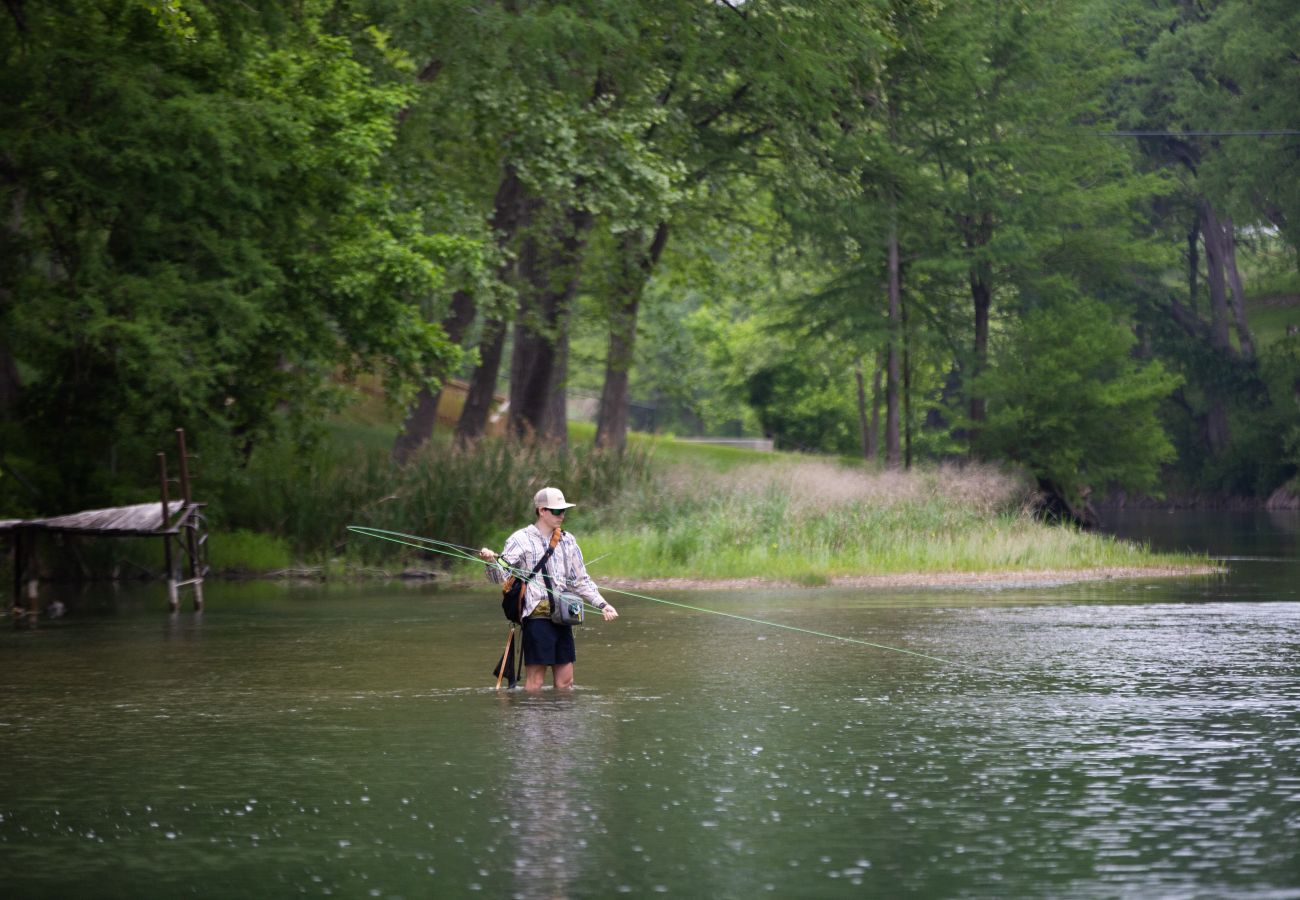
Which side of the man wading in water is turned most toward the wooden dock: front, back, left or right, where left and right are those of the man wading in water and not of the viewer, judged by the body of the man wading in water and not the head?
back

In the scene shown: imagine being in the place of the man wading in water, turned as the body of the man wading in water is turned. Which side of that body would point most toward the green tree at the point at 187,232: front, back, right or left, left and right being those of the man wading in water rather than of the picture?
back

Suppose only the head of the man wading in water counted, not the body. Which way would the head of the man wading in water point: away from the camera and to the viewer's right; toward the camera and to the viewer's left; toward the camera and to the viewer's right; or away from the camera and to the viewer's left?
toward the camera and to the viewer's right

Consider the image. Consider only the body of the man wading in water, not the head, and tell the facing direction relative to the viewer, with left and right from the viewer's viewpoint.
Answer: facing the viewer and to the right of the viewer

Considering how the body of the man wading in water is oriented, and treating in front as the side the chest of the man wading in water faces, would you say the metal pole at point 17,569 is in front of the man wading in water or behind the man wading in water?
behind
